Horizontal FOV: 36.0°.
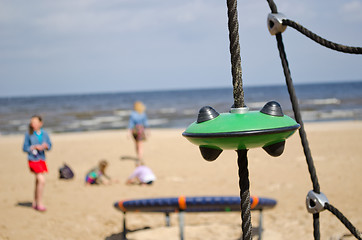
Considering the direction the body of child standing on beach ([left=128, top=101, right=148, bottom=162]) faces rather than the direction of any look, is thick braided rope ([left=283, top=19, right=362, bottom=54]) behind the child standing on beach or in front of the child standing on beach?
behind

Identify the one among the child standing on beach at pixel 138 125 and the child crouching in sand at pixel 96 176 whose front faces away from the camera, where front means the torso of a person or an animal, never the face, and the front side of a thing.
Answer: the child standing on beach

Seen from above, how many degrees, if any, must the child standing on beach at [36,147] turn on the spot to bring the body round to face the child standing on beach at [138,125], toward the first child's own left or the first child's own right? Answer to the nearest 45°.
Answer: approximately 135° to the first child's own left

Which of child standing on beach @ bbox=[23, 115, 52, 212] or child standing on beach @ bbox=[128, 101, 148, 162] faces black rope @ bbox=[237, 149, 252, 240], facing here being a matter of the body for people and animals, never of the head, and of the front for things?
child standing on beach @ bbox=[23, 115, 52, 212]

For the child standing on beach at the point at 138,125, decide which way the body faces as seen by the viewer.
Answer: away from the camera

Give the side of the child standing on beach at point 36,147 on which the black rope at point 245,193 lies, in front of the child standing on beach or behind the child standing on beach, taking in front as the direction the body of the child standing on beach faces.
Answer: in front

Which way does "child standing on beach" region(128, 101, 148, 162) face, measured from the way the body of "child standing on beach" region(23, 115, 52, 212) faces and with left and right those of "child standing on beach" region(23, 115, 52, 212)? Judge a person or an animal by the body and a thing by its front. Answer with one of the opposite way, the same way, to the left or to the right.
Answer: the opposite way
